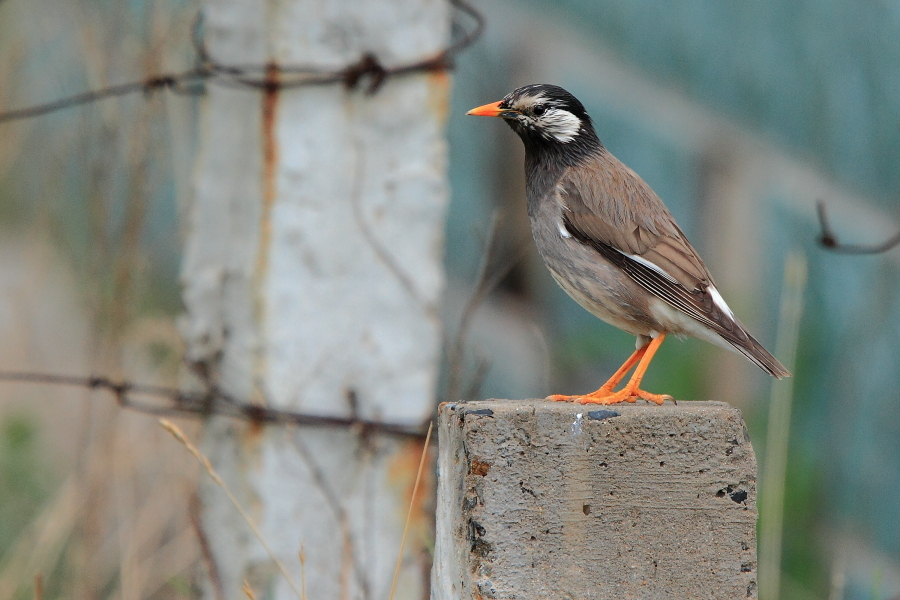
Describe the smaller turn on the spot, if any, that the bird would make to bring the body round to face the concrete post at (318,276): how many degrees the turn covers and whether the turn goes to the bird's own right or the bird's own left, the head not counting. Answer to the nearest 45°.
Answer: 0° — it already faces it

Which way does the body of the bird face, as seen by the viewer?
to the viewer's left
